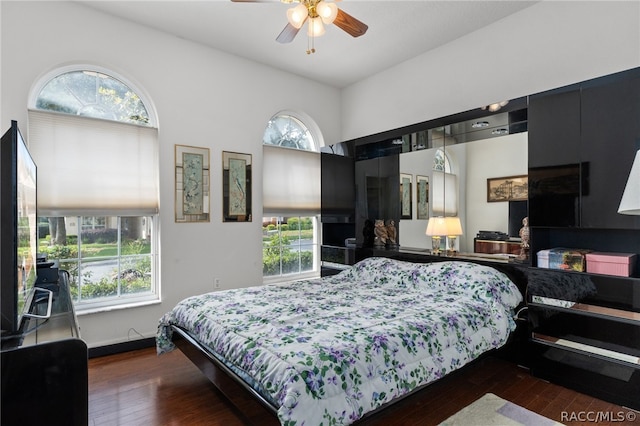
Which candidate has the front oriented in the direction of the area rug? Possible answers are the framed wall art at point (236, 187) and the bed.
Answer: the framed wall art

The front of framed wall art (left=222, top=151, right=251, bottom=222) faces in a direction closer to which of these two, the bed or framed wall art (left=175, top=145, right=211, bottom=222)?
the bed

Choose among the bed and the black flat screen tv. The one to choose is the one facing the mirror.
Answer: the black flat screen tv

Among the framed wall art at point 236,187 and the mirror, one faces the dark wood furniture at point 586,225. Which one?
the framed wall art

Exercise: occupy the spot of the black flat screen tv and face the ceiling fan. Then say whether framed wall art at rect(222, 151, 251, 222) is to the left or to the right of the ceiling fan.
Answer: left

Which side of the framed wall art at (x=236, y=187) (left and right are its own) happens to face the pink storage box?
front

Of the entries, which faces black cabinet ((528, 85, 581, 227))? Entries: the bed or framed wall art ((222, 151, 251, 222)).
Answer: the framed wall art

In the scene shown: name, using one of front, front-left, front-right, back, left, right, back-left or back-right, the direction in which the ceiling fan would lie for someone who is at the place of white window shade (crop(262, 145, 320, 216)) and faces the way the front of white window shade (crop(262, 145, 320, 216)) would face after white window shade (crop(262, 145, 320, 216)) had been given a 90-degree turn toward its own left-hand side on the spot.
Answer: back-right

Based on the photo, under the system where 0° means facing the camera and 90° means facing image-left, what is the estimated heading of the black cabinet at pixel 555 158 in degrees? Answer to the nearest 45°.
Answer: approximately 45°

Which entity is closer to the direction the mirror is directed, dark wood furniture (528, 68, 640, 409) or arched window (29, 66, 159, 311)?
the arched window

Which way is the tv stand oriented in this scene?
to the viewer's right

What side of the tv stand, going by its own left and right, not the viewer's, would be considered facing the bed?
front

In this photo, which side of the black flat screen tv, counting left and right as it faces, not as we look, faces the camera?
right

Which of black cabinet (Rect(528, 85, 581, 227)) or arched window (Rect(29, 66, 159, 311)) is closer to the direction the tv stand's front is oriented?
the black cabinet

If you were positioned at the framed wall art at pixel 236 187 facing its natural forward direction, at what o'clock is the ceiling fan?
The ceiling fan is roughly at 1 o'clock from the framed wall art.

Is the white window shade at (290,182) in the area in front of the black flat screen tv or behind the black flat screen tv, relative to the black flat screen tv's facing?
in front

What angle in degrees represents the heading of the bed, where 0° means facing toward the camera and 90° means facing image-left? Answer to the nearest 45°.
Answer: approximately 45°
